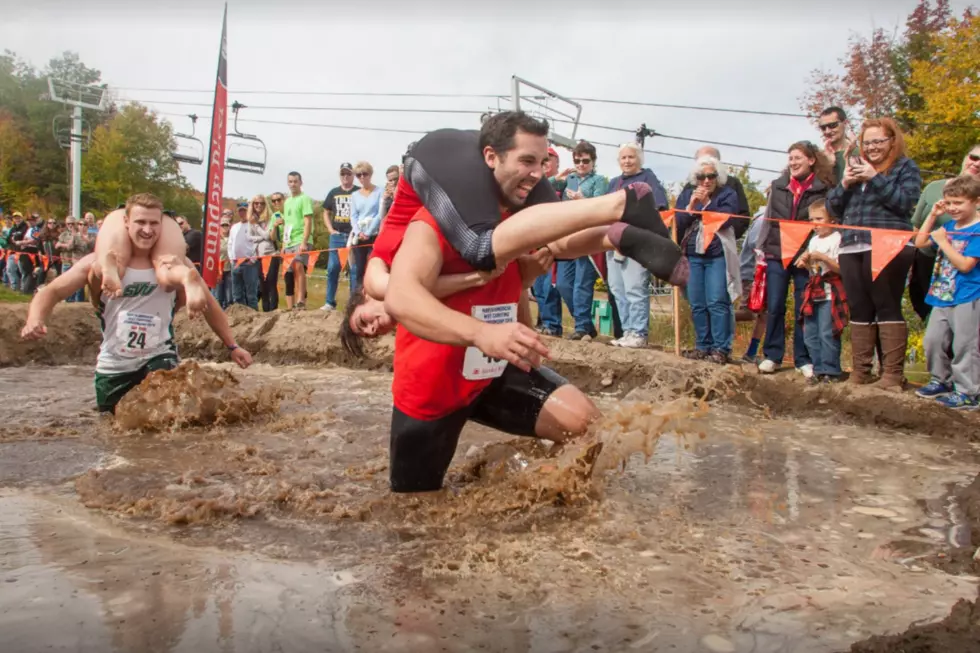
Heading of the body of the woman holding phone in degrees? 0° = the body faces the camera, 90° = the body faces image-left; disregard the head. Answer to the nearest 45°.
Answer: approximately 45°

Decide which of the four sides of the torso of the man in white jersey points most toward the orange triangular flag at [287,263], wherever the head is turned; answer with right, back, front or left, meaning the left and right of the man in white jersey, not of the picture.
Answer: back

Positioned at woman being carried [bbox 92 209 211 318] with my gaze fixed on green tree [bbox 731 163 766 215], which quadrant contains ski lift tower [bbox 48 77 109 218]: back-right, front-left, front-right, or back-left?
front-left

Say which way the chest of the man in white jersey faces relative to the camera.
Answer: toward the camera

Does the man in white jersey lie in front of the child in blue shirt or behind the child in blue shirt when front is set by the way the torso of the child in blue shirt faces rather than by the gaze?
in front

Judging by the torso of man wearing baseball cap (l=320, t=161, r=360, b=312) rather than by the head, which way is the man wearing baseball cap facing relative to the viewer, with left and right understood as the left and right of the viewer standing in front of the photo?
facing the viewer

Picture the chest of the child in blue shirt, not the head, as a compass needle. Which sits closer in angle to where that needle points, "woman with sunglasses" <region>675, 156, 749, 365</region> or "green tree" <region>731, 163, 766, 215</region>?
the woman with sunglasses

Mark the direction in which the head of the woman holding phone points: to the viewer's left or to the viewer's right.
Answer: to the viewer's left

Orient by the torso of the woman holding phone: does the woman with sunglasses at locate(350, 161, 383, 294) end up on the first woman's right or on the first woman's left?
on the first woman's right

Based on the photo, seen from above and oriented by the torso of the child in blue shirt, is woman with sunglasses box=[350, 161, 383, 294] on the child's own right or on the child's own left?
on the child's own right

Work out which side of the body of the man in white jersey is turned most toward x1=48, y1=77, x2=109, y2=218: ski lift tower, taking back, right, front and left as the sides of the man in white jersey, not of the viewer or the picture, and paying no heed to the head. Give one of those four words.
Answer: back

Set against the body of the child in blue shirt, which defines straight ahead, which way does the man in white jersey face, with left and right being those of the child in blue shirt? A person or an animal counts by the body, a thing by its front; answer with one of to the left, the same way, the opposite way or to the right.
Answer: to the left

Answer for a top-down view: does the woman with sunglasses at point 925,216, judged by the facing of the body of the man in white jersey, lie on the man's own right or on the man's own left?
on the man's own left

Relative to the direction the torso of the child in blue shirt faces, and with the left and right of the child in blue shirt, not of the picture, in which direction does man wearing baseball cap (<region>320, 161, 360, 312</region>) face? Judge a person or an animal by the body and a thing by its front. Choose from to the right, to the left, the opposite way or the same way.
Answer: to the left

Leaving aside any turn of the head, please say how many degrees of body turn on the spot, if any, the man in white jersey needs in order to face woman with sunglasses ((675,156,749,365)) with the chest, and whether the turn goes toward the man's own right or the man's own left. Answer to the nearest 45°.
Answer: approximately 90° to the man's own left
